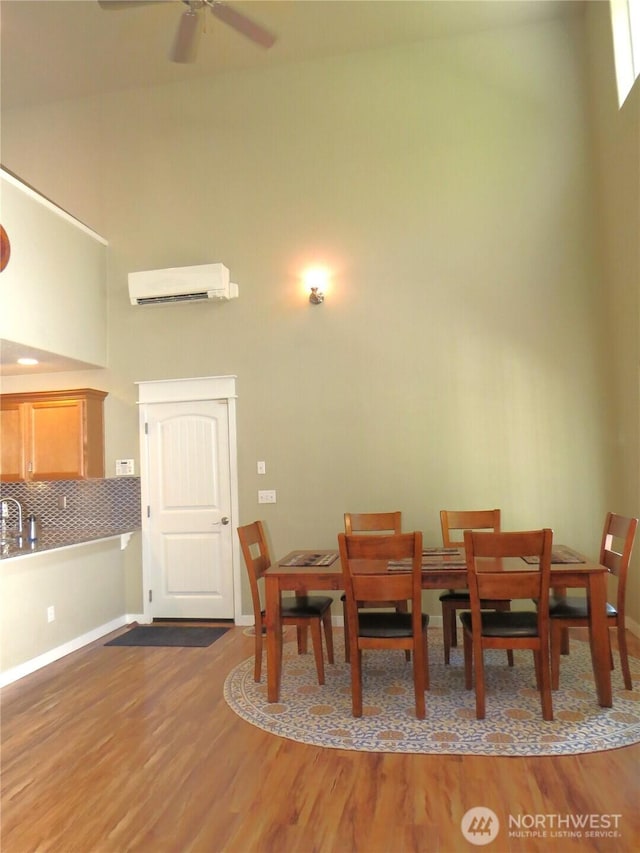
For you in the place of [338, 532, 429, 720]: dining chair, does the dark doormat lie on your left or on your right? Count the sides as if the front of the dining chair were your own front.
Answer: on your left

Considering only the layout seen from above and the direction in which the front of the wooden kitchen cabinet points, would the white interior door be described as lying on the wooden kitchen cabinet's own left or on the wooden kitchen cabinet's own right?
on the wooden kitchen cabinet's own left

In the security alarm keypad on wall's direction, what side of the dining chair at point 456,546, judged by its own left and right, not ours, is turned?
right

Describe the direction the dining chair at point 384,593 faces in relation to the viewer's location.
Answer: facing away from the viewer

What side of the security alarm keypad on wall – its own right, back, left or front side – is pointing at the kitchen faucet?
right

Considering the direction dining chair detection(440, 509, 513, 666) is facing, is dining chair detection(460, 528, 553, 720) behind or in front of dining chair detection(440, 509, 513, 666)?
in front

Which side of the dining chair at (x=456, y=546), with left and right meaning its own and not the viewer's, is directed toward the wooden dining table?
front

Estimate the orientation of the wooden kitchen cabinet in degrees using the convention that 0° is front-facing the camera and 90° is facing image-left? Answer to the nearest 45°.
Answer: approximately 45°

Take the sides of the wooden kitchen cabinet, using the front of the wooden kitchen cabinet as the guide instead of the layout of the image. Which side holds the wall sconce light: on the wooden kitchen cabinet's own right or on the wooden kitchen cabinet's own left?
on the wooden kitchen cabinet's own left

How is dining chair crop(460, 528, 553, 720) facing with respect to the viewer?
away from the camera

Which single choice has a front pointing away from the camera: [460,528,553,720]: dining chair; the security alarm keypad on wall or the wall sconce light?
the dining chair

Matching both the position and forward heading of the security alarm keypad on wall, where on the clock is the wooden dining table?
The wooden dining table is roughly at 11 o'clock from the security alarm keypad on wall.
